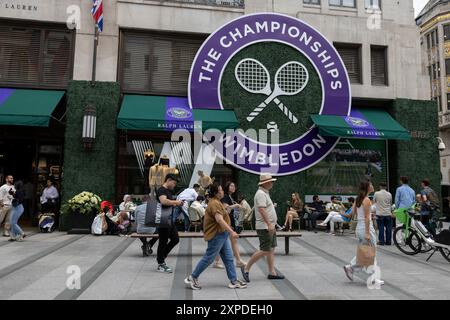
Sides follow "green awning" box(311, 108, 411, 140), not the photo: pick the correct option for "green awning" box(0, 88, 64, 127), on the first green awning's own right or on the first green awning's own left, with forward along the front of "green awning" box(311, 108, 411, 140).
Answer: on the first green awning's own right

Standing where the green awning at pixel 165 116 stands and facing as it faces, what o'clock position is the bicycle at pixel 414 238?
The bicycle is roughly at 10 o'clock from the green awning.

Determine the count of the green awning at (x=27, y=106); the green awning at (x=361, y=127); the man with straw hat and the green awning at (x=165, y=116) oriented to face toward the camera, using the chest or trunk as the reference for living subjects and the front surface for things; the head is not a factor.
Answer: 3
